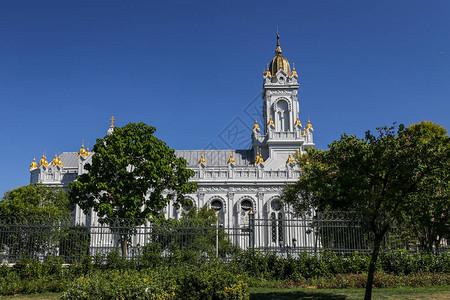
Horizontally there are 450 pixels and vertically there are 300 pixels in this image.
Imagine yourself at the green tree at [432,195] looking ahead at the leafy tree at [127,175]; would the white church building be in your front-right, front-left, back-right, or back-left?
front-right

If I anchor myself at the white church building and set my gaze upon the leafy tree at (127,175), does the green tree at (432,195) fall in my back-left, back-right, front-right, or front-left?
front-left

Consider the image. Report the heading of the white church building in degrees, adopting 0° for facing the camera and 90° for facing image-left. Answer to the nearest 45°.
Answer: approximately 270°

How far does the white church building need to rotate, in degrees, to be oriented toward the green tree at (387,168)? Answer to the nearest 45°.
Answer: approximately 90° to its right

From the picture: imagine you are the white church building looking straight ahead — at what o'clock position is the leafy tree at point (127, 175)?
The leafy tree is roughly at 4 o'clock from the white church building.

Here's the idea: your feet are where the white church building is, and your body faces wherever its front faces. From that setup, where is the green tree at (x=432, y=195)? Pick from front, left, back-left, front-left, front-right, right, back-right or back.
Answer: right
